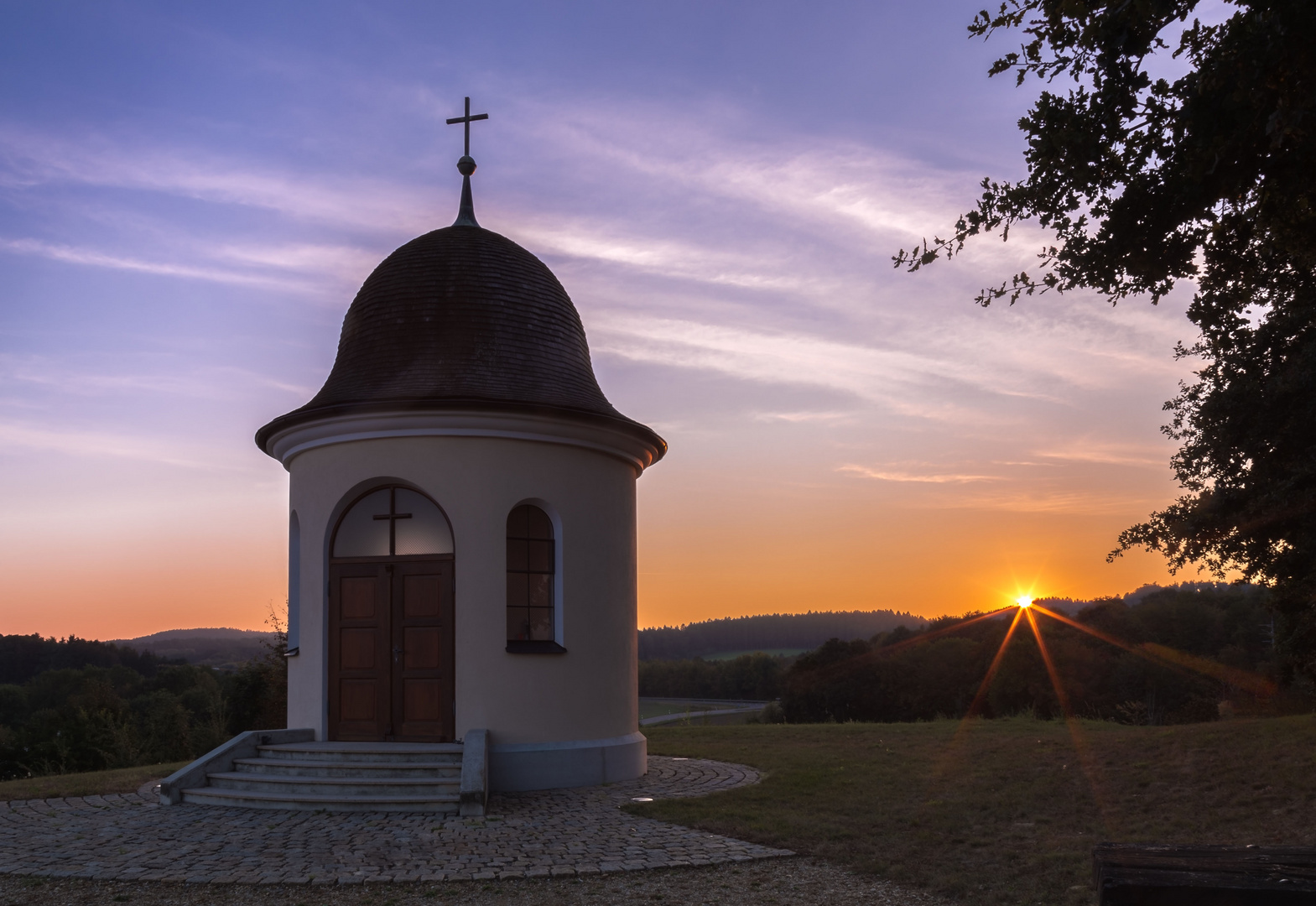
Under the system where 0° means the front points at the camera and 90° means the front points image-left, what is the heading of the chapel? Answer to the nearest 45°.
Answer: approximately 45°

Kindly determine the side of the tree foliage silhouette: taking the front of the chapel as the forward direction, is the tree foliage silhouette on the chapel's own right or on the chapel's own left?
on the chapel's own left

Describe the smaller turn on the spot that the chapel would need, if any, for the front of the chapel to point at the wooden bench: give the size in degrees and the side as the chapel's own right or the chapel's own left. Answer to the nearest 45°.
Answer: approximately 45° to the chapel's own left
